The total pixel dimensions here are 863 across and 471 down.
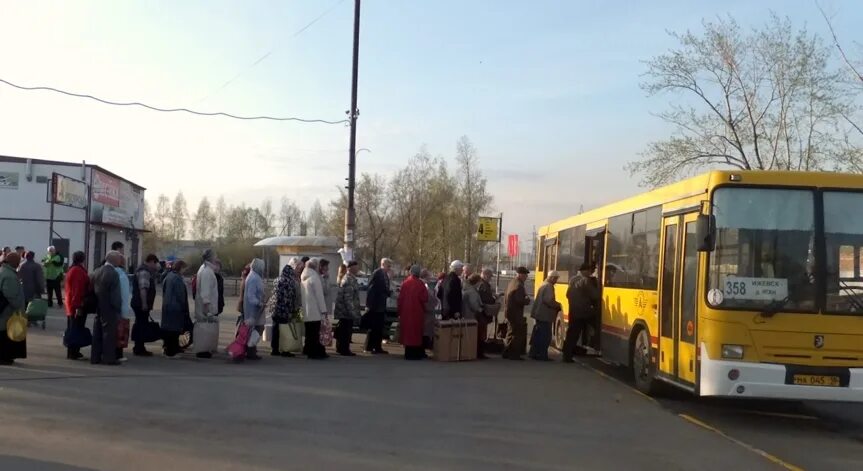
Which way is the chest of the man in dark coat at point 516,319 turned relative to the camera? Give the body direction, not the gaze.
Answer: to the viewer's right

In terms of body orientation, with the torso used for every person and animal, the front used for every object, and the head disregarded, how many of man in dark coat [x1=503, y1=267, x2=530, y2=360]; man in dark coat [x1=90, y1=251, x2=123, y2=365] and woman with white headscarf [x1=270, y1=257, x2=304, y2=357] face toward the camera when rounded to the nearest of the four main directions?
0

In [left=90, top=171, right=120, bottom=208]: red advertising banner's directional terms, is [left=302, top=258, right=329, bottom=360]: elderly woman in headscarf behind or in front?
in front

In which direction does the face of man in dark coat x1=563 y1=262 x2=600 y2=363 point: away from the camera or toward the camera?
away from the camera

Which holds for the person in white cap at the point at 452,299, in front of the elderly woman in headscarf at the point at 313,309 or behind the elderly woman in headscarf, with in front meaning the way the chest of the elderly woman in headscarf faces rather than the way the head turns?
in front

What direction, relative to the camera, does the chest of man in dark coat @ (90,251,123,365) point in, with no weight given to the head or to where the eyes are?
to the viewer's right

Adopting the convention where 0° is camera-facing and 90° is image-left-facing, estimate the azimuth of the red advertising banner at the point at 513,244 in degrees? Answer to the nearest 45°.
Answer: approximately 0°

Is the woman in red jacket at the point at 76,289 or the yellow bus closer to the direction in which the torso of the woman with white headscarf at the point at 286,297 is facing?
the yellow bus

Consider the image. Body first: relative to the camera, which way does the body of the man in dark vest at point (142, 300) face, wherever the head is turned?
to the viewer's right

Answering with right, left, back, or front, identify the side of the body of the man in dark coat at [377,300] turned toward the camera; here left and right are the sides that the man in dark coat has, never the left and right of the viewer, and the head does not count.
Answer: right

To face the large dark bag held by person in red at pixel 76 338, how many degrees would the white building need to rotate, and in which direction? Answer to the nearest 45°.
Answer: approximately 45° to its right

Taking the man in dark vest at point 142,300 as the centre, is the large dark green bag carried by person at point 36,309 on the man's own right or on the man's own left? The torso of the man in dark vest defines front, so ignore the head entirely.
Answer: on the man's own left

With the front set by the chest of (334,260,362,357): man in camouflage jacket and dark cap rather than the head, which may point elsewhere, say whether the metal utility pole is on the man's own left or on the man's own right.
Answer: on the man's own left

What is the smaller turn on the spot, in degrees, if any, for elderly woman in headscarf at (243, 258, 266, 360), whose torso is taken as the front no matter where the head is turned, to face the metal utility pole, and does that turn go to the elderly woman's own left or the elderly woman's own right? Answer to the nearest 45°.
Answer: approximately 90° to the elderly woman's own left

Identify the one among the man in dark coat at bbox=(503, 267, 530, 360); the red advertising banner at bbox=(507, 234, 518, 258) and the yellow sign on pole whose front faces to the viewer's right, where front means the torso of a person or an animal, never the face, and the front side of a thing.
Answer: the man in dark coat

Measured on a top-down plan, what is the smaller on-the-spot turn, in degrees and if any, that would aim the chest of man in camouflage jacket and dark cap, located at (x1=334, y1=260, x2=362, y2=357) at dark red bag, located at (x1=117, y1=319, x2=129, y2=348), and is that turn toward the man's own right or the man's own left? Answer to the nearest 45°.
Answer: approximately 135° to the man's own right

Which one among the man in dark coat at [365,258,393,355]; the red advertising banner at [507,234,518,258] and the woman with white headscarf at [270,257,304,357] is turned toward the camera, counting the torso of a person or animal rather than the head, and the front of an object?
the red advertising banner

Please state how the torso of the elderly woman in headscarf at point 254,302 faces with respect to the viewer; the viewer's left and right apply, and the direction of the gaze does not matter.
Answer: facing to the right of the viewer
